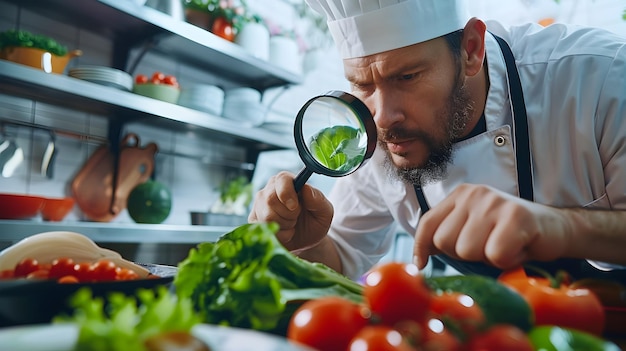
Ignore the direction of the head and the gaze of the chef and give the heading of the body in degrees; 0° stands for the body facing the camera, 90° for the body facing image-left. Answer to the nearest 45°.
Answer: approximately 45°

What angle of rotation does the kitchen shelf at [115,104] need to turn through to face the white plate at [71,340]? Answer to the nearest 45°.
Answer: approximately 45° to its right

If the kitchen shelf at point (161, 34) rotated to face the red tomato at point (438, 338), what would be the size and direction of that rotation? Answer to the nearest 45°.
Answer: approximately 45° to its right

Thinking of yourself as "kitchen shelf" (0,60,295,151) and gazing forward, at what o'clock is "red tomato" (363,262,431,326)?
The red tomato is roughly at 1 o'clock from the kitchen shelf.

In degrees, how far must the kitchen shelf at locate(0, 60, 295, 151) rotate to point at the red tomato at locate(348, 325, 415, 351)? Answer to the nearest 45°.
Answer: approximately 45° to its right

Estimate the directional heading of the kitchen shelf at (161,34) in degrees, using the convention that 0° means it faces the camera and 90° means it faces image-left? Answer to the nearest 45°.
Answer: approximately 315°

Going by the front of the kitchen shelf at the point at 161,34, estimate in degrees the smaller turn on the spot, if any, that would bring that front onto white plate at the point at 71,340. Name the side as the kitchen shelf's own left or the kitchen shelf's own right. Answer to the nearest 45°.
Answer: approximately 45° to the kitchen shelf's own right

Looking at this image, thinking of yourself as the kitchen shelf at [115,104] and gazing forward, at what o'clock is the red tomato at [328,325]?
The red tomato is roughly at 1 o'clock from the kitchen shelf.
